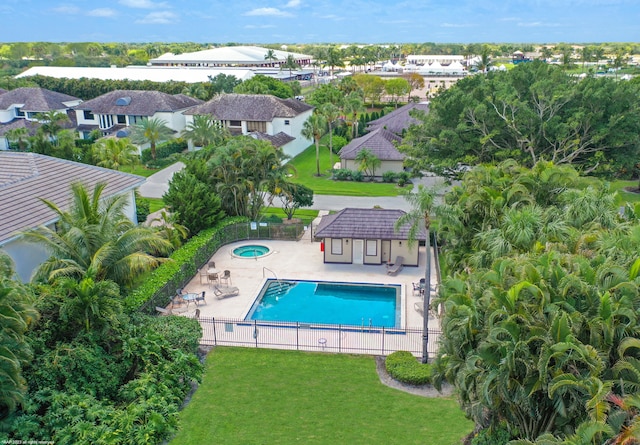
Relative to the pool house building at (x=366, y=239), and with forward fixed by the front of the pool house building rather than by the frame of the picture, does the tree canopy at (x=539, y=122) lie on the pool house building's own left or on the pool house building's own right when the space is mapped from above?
on the pool house building's own left

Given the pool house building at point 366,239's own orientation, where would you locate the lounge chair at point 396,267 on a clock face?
The lounge chair is roughly at 10 o'clock from the pool house building.

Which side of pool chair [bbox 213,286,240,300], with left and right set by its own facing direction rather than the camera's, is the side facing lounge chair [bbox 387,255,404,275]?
front

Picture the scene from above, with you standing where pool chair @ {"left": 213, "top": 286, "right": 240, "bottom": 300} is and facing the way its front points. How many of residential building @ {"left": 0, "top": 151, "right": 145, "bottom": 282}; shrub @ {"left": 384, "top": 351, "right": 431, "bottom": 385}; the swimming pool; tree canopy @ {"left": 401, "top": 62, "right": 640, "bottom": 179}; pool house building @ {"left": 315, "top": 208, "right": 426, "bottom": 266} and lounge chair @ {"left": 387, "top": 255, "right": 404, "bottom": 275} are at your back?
1

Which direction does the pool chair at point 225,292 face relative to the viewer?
to the viewer's right

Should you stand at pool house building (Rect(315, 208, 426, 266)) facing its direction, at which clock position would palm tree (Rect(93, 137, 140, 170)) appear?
The palm tree is roughly at 4 o'clock from the pool house building.

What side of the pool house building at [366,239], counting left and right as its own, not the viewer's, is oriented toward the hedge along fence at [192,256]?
right

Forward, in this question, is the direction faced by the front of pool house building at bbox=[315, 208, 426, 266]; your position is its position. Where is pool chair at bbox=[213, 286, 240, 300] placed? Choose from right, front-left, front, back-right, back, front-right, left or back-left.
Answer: front-right

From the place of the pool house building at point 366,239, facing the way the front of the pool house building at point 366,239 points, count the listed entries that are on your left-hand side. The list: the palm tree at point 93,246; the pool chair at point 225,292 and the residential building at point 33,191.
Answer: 0

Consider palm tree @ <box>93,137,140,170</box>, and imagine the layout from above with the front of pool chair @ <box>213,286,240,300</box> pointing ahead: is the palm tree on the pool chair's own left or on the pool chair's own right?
on the pool chair's own left

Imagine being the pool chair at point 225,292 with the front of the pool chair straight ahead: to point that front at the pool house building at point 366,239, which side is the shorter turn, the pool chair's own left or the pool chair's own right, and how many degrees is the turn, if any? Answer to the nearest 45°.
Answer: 0° — it already faces it

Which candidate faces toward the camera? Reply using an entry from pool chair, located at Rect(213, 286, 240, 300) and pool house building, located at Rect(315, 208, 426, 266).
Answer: the pool house building

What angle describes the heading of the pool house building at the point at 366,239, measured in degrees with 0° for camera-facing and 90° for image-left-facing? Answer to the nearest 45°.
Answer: approximately 0°

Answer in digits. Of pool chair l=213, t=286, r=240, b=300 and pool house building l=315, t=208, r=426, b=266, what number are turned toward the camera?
1

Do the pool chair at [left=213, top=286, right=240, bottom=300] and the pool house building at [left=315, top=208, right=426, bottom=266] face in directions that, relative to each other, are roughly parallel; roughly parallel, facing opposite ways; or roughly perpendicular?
roughly perpendicular
